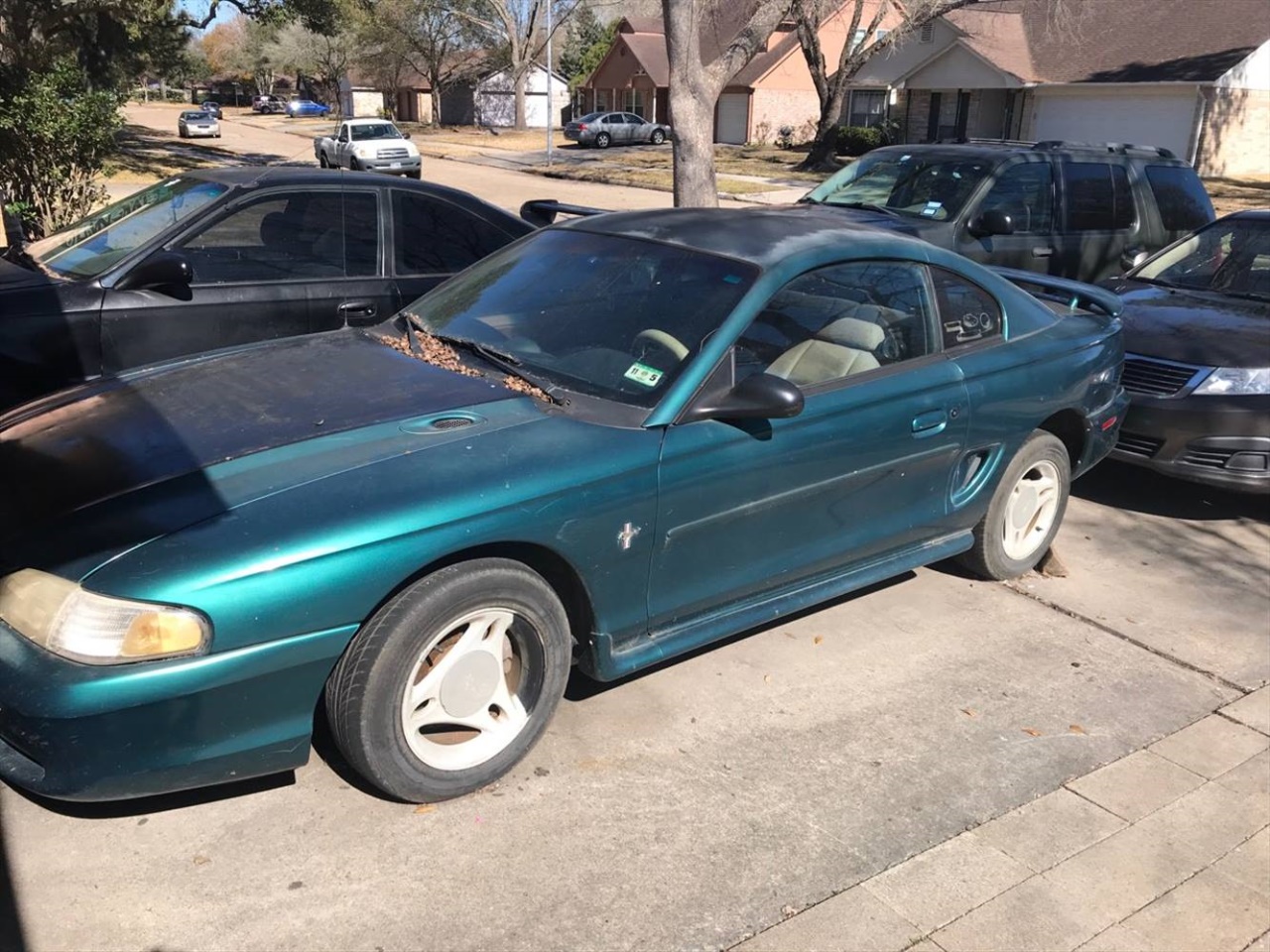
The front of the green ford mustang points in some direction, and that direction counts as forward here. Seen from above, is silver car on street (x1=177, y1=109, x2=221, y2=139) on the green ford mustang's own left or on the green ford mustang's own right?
on the green ford mustang's own right

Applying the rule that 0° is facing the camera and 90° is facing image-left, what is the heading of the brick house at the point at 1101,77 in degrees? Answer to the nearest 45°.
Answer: approximately 45°

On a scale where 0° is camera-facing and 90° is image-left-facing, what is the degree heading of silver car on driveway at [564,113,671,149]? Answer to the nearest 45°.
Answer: approximately 225°

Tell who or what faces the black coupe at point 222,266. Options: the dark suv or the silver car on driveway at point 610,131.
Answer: the dark suv

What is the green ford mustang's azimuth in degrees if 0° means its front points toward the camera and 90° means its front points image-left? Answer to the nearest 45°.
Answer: approximately 45°

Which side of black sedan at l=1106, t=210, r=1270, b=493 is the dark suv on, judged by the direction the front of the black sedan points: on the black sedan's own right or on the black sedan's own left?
on the black sedan's own right

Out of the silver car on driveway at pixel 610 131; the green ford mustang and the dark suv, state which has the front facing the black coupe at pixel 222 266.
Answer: the dark suv
